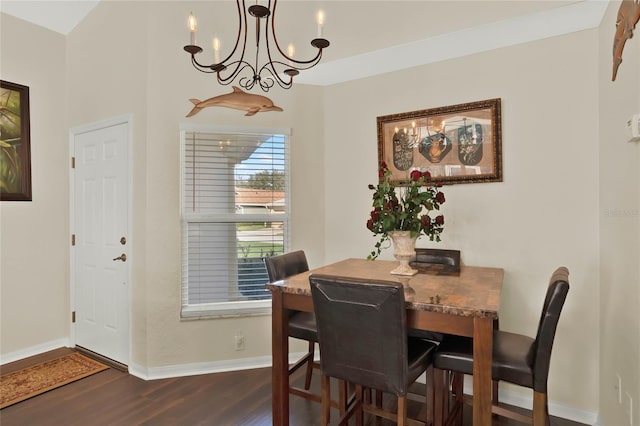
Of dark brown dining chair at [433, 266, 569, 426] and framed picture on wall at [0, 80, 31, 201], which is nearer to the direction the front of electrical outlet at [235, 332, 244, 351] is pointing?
the dark brown dining chair

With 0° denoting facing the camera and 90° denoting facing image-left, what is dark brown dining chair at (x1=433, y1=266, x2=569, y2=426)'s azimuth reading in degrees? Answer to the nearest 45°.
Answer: approximately 90°

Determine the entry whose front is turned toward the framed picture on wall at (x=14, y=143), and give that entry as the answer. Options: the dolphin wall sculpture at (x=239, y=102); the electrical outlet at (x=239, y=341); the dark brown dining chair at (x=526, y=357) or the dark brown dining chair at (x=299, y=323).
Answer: the dark brown dining chair at (x=526, y=357)

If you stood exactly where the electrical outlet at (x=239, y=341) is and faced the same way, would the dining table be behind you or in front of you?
in front

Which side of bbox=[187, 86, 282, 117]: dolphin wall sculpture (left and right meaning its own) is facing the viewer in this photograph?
right

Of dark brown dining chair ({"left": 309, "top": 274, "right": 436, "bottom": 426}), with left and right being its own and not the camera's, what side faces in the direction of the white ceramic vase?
front

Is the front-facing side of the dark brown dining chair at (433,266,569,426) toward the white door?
yes

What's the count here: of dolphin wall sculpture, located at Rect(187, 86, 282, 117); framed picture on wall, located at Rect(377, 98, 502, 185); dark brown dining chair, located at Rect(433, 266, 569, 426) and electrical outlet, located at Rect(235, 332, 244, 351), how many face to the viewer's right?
1

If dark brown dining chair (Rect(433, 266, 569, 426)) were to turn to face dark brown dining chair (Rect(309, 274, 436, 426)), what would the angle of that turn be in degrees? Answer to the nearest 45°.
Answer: approximately 45° to its left
